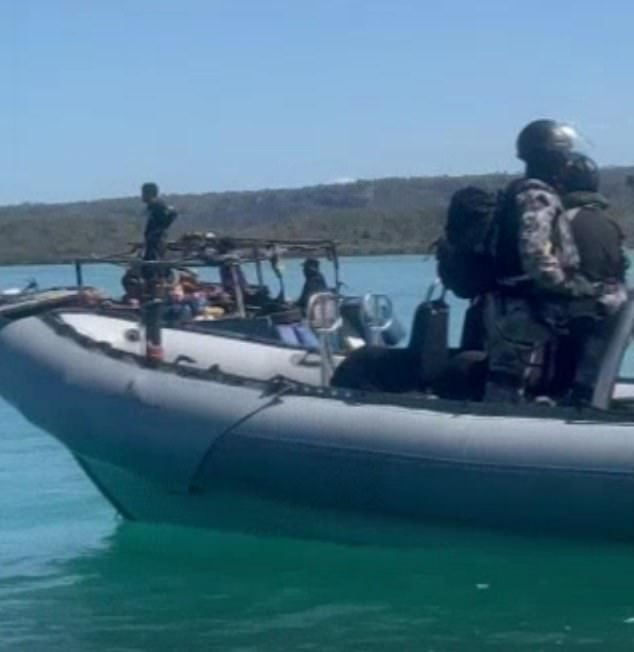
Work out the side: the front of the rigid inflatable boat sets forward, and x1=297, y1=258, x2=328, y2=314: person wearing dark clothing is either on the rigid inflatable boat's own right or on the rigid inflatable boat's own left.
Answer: on the rigid inflatable boat's own right

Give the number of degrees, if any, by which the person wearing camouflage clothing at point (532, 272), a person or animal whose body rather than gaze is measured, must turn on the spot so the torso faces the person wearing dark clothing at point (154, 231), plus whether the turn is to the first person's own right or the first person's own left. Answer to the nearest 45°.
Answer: approximately 135° to the first person's own left

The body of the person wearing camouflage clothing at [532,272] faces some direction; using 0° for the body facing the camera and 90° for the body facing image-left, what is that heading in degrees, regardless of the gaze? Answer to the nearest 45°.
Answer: approximately 270°

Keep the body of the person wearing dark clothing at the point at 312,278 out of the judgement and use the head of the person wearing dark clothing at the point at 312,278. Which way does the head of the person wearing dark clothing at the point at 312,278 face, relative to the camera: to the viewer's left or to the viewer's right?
to the viewer's left

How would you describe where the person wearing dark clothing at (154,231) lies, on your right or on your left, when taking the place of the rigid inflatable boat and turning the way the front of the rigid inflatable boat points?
on your right

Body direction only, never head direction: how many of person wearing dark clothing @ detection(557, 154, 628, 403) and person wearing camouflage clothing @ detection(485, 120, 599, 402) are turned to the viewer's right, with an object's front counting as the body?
1

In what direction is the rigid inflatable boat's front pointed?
to the viewer's left
